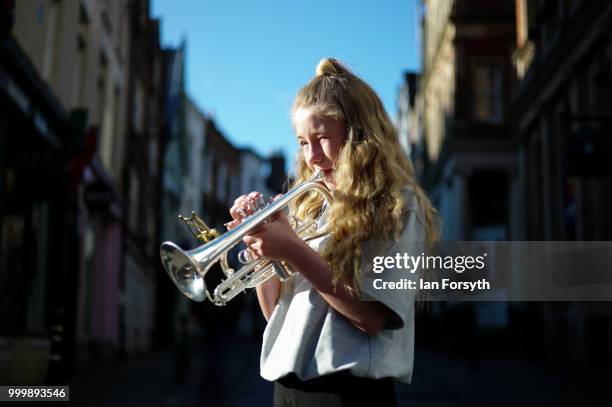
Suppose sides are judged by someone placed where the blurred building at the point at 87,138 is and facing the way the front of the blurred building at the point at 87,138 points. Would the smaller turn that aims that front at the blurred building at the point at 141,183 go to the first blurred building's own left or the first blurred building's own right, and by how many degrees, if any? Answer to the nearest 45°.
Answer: approximately 90° to the first blurred building's own left

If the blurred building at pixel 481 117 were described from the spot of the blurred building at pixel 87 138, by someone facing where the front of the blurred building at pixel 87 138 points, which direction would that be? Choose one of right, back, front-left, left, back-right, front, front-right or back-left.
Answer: front-left

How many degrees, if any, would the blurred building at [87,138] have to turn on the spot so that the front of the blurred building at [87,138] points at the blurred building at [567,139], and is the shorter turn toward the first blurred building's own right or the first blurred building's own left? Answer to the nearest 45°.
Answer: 0° — it already faces it

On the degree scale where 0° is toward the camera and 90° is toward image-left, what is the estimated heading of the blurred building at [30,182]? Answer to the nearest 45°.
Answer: approximately 270°

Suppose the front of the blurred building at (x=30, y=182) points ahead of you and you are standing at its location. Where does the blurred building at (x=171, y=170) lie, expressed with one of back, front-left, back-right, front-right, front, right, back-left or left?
left

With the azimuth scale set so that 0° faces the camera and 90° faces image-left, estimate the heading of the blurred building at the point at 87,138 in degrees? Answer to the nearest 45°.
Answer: approximately 270°

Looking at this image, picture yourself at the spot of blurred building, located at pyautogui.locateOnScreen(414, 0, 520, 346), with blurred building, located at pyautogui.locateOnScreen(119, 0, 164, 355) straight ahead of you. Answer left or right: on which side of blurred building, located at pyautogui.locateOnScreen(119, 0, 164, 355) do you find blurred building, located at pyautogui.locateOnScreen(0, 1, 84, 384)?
left
